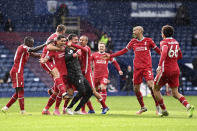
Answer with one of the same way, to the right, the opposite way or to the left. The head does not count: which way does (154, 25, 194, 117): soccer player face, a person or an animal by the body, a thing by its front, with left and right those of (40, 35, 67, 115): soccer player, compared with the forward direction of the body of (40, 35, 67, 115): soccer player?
the opposite way

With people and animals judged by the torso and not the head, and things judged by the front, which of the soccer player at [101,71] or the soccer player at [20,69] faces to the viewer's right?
the soccer player at [20,69]

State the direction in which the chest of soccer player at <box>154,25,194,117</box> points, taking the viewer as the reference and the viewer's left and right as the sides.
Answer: facing away from the viewer and to the left of the viewer

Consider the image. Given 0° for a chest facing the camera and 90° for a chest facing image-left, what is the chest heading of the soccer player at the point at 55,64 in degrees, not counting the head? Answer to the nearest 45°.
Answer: approximately 315°

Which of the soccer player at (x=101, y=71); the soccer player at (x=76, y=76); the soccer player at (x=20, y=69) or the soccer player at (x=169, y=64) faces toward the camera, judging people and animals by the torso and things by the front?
the soccer player at (x=101, y=71)

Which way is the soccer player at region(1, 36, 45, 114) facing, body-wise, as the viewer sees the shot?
to the viewer's right
